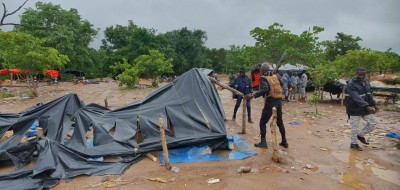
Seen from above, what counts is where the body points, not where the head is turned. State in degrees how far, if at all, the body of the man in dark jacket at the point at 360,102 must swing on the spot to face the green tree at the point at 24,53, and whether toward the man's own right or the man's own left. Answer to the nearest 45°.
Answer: approximately 135° to the man's own right

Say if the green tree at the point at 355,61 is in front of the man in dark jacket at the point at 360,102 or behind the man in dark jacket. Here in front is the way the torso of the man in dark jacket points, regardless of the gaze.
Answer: behind

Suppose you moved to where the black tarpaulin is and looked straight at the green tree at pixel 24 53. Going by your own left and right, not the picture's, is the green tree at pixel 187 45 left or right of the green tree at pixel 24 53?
right

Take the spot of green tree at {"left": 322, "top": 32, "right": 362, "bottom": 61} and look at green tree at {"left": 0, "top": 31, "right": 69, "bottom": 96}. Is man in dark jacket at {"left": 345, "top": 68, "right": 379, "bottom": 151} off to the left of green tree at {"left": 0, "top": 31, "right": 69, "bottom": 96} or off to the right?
left

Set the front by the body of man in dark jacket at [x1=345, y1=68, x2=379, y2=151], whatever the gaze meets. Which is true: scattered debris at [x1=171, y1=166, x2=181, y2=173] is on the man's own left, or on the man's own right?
on the man's own right

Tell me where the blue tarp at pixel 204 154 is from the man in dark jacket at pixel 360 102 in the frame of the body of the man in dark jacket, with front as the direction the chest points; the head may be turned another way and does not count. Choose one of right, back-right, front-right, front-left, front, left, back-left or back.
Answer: right
